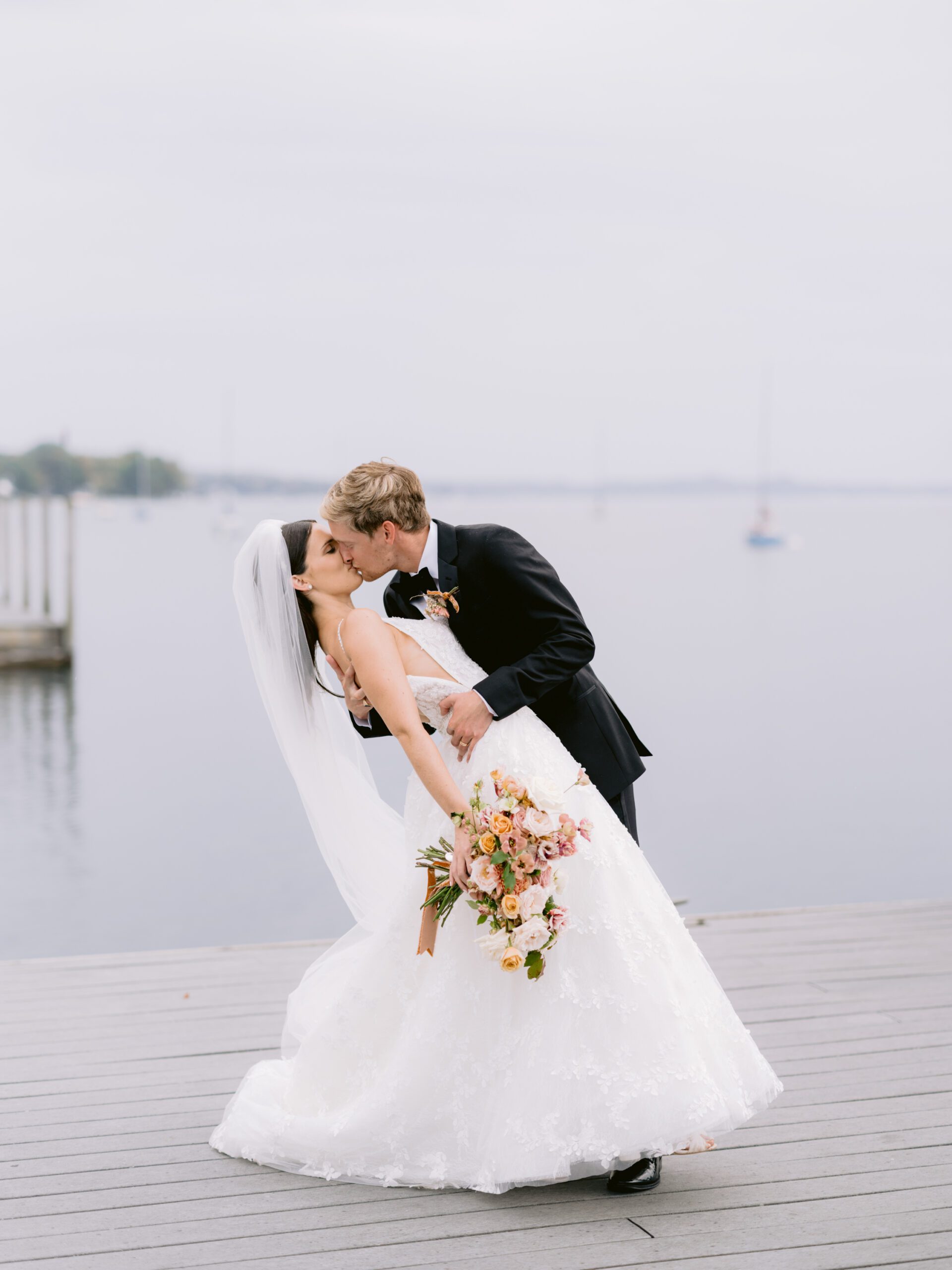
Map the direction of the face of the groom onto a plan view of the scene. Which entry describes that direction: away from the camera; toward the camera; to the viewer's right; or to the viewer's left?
to the viewer's left

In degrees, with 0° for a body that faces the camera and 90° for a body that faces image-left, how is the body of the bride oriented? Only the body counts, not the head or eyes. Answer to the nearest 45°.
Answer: approximately 270°
